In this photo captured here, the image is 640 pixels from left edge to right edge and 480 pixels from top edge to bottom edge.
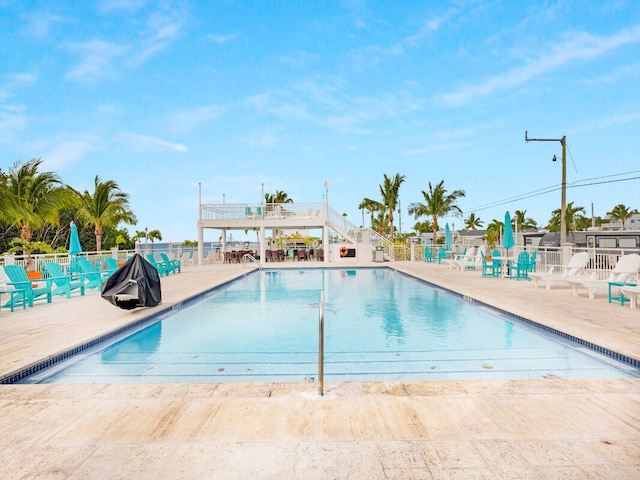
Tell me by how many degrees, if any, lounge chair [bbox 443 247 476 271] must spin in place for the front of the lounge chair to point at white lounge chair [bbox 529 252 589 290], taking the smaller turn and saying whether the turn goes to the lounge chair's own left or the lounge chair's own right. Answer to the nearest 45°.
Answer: approximately 90° to the lounge chair's own left

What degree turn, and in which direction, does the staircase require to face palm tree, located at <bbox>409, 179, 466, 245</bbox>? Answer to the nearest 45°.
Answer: approximately 45° to its left

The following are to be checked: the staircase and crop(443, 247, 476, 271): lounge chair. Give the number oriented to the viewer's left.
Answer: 1

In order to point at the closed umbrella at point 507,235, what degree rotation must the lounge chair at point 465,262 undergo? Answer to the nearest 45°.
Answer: approximately 135° to its left

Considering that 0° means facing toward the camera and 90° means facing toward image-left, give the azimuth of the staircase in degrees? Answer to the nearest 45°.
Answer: approximately 270°

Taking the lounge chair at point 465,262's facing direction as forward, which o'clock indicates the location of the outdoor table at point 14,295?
The outdoor table is roughly at 10 o'clock from the lounge chair.

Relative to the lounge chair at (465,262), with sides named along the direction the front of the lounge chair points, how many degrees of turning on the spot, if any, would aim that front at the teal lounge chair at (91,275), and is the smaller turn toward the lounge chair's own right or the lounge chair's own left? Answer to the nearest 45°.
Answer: approximately 45° to the lounge chair's own left

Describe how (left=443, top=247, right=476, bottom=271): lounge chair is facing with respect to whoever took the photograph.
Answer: facing to the left of the viewer

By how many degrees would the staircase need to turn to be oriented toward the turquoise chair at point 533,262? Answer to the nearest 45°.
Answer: approximately 45° to its right

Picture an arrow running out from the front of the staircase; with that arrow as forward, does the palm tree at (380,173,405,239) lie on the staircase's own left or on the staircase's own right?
on the staircase's own left
